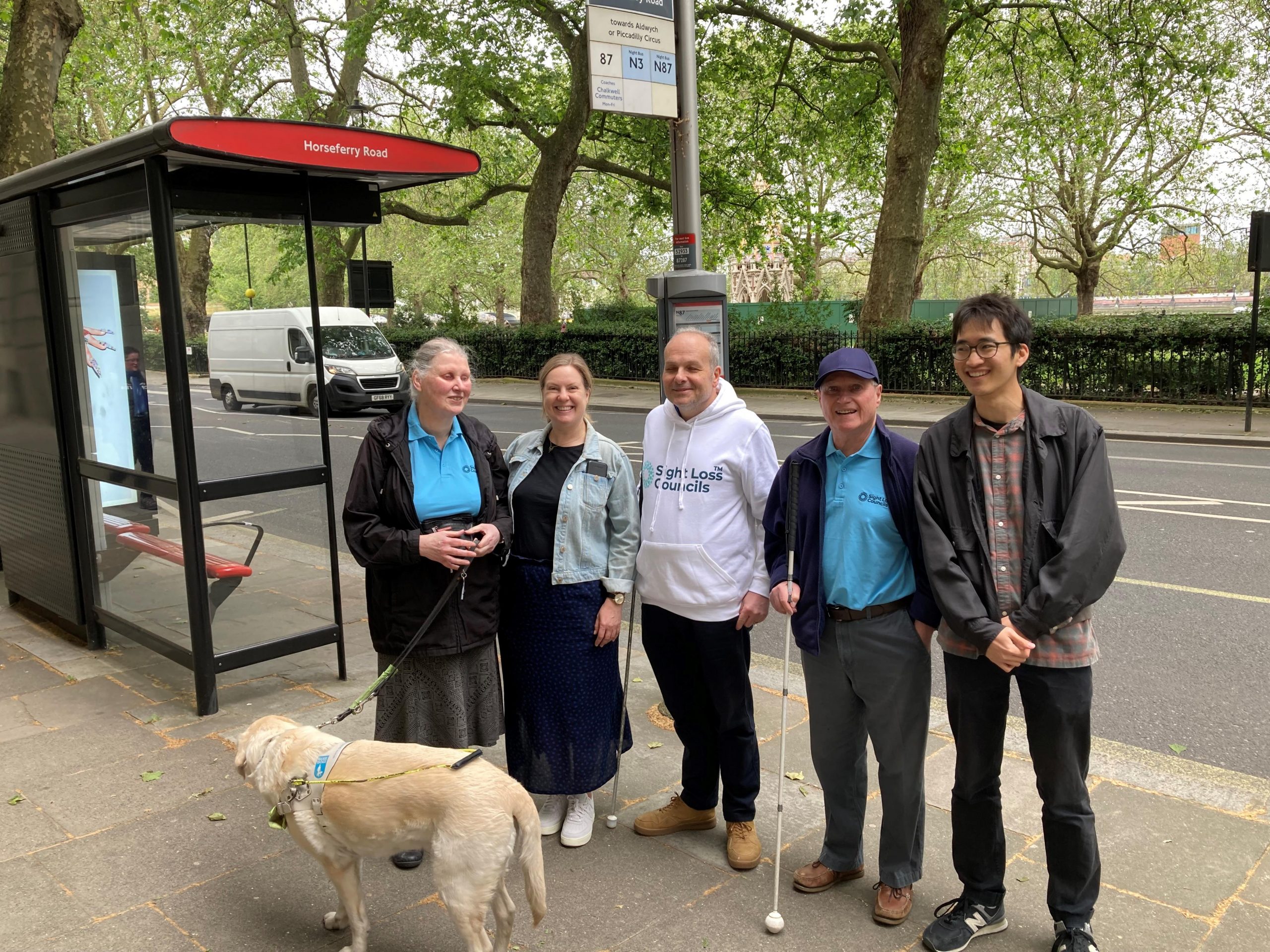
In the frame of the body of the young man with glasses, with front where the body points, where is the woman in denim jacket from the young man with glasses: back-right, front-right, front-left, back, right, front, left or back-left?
front-right

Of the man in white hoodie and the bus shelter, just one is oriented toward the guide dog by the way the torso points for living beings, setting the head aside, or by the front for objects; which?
the man in white hoodie

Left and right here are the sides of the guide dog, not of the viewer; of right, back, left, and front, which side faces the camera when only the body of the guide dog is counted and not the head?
left

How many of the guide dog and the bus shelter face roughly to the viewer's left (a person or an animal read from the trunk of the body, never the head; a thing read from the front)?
1

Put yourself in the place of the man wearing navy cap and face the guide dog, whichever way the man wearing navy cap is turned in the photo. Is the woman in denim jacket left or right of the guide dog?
right

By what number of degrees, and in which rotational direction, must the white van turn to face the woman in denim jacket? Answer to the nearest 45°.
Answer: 0° — it already faces them

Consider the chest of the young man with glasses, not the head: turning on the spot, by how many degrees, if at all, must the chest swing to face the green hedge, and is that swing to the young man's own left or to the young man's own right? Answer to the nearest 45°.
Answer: approximately 135° to the young man's own right

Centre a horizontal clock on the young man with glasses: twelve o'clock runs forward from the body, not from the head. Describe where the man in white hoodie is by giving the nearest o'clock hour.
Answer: The man in white hoodie is roughly at 2 o'clock from the young man with glasses.

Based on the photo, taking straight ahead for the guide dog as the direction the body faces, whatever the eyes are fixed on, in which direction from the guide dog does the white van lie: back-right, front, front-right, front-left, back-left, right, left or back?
right

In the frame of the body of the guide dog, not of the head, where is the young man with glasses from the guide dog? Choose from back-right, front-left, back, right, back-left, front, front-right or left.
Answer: back

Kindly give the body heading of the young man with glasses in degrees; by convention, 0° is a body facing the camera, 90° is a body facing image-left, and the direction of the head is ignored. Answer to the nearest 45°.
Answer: approximately 45°

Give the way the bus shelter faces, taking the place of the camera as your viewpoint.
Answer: facing away from the viewer and to the right of the viewer
